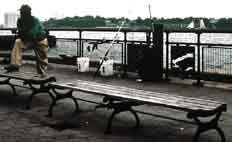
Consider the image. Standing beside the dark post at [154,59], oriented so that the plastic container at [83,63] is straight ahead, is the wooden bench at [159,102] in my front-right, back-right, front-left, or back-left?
back-left
